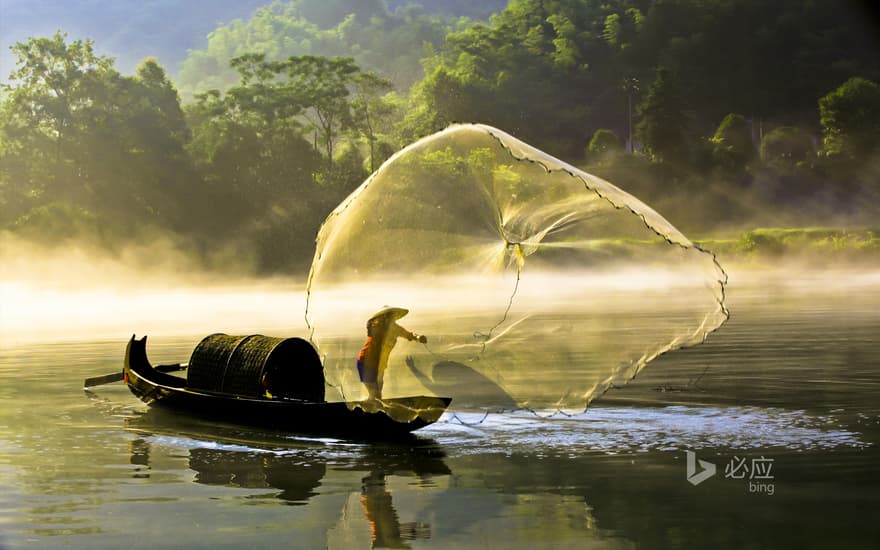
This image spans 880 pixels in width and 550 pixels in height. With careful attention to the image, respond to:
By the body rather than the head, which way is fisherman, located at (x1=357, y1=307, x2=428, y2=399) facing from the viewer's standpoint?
to the viewer's right
